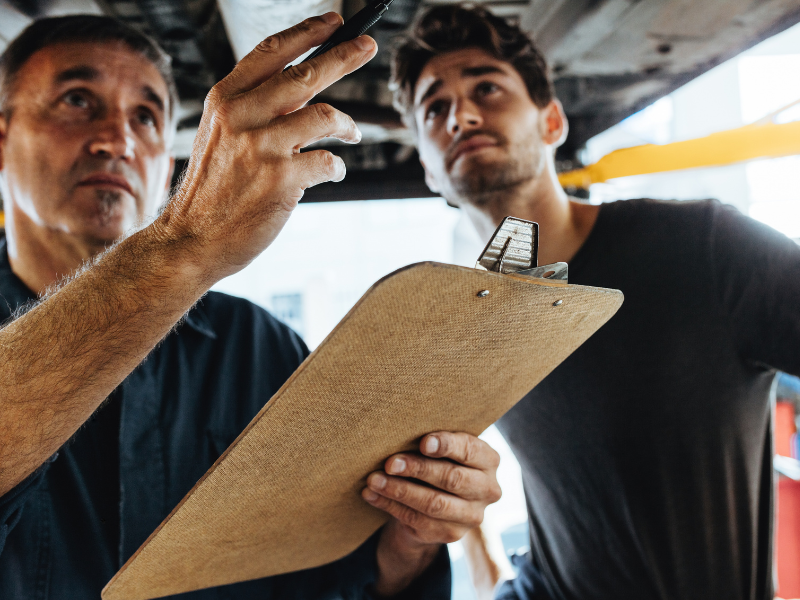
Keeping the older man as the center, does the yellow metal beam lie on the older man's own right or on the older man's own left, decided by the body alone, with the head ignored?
on the older man's own left

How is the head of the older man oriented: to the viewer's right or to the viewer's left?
to the viewer's right
